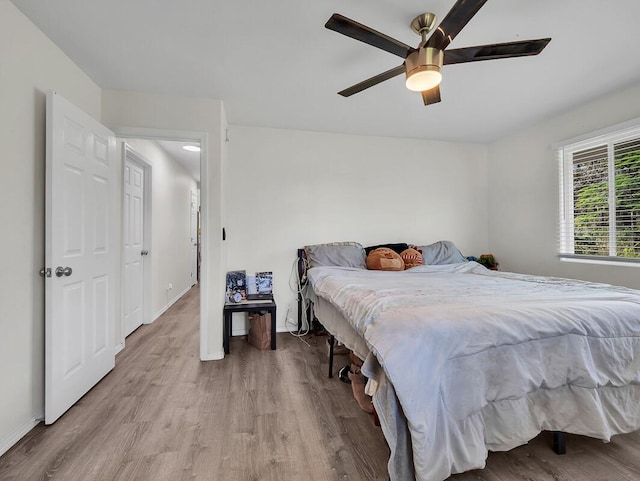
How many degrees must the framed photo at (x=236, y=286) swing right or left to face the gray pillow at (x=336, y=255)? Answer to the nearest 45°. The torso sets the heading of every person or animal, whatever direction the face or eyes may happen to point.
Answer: approximately 90° to its left

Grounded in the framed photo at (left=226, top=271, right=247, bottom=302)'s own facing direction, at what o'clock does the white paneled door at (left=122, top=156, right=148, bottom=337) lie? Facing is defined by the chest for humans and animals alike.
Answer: The white paneled door is roughly at 4 o'clock from the framed photo.

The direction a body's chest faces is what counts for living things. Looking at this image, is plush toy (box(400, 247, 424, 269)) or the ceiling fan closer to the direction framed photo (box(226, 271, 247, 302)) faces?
the ceiling fan

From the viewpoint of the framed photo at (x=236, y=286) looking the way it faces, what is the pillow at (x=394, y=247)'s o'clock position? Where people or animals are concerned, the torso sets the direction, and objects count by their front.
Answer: The pillow is roughly at 9 o'clock from the framed photo.

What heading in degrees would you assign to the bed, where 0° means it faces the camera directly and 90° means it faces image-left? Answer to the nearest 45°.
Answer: approximately 315°

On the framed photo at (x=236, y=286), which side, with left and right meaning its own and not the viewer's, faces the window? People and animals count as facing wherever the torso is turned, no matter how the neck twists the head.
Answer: left

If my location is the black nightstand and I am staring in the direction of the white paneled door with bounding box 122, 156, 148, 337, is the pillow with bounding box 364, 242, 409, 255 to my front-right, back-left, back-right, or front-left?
back-right

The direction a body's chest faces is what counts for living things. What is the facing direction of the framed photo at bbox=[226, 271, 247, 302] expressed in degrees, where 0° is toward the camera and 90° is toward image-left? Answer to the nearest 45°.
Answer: approximately 0°
